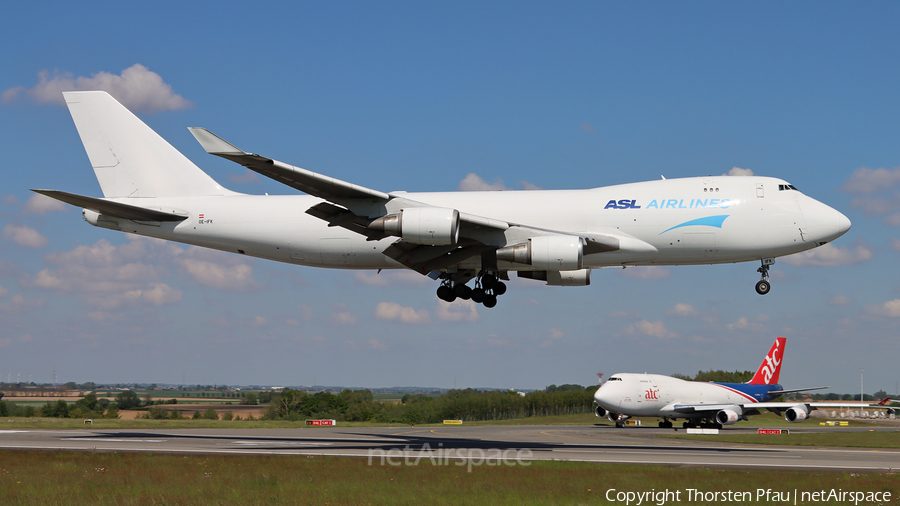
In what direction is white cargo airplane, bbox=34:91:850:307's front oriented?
to the viewer's right
